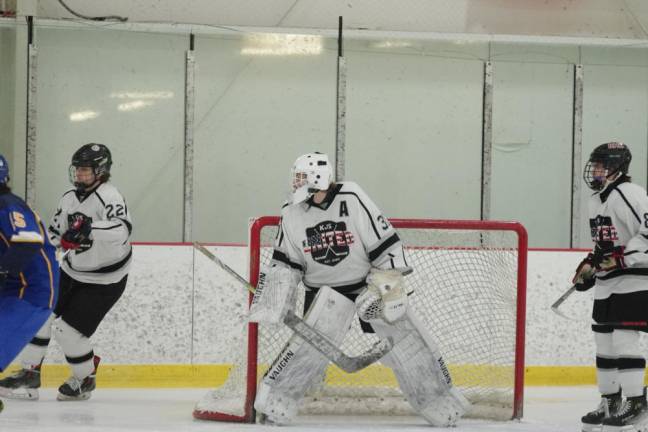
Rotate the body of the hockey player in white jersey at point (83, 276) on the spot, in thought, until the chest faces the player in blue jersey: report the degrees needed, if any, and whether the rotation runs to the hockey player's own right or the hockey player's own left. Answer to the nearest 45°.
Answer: approximately 45° to the hockey player's own left

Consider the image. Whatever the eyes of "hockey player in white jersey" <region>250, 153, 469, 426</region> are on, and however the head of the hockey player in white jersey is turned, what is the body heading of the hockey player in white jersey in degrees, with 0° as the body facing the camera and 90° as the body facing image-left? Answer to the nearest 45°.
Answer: approximately 0°

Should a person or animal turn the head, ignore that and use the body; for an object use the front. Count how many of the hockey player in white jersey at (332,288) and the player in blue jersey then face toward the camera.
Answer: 1

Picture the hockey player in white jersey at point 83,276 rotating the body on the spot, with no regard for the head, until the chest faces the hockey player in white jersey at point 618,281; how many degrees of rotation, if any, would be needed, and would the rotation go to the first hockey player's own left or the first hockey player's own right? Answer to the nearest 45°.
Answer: approximately 90° to the first hockey player's own left

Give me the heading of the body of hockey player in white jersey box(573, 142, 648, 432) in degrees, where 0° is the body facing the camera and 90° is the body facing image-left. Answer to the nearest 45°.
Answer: approximately 45°

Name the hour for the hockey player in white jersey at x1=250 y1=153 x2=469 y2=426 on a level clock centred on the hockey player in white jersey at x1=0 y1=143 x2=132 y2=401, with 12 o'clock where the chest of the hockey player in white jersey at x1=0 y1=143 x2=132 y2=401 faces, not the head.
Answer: the hockey player in white jersey at x1=250 y1=153 x2=469 y2=426 is roughly at 9 o'clock from the hockey player in white jersey at x1=0 y1=143 x2=132 y2=401.

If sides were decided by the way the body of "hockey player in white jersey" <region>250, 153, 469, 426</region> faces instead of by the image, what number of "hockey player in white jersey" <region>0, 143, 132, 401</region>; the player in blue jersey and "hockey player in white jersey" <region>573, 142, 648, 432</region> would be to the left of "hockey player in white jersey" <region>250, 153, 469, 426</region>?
1
